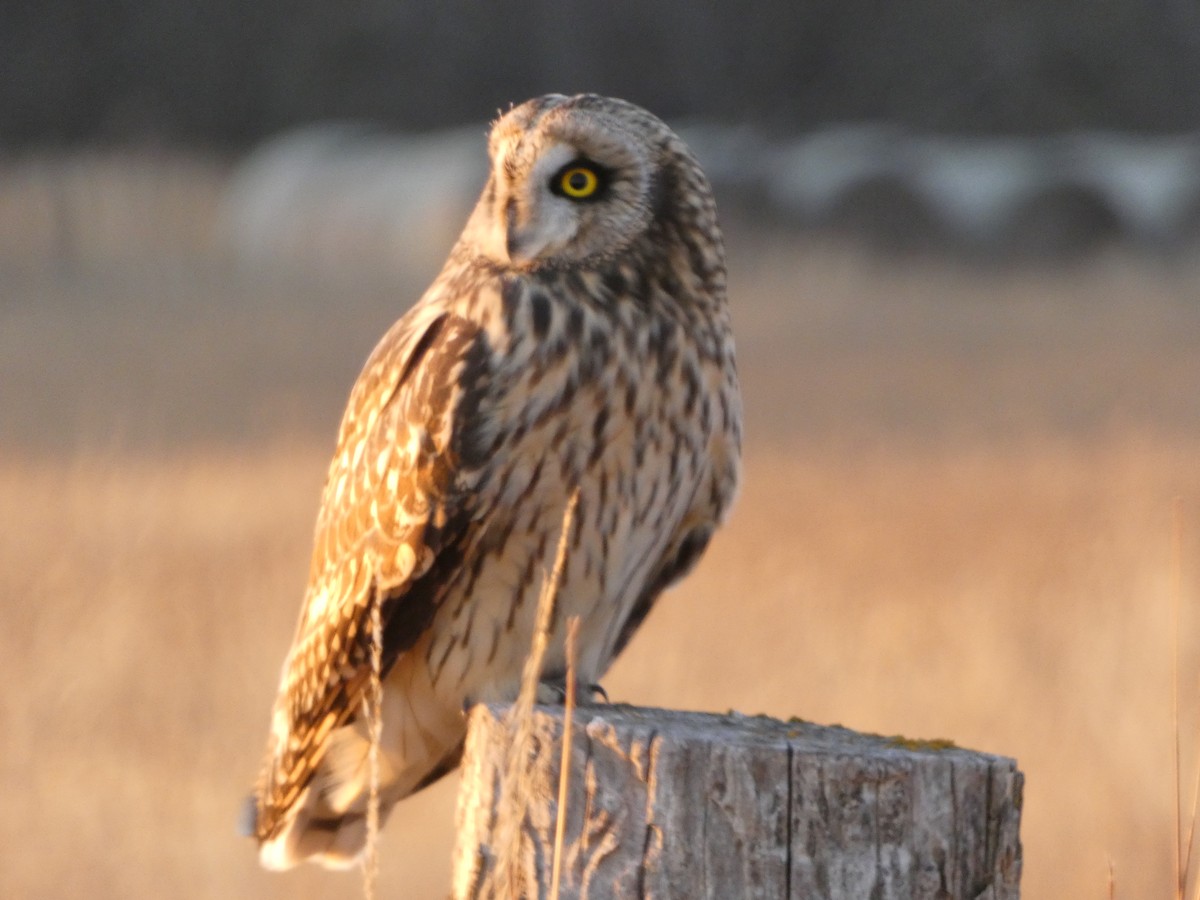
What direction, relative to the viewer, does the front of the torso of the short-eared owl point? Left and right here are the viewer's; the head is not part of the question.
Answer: facing the viewer and to the right of the viewer

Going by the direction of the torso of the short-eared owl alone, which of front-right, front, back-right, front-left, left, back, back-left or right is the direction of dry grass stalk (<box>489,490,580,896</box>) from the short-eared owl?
front-right

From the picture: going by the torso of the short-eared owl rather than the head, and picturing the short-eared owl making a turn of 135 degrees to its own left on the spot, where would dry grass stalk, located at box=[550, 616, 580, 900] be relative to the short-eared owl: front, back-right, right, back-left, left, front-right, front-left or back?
back
